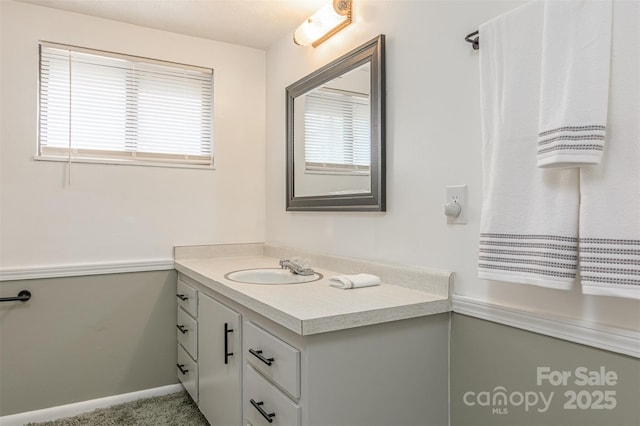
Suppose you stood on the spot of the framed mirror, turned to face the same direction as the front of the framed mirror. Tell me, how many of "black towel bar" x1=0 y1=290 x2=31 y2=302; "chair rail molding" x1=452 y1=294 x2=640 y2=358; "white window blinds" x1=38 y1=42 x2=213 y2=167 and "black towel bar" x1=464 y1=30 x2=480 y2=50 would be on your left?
2

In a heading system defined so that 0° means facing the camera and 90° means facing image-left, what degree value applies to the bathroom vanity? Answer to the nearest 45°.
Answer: approximately 45°

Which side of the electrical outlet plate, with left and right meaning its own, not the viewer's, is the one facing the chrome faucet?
right

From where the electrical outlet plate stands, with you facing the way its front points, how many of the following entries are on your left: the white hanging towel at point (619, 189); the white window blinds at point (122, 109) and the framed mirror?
1

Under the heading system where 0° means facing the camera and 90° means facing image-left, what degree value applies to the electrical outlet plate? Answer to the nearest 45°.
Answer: approximately 45°

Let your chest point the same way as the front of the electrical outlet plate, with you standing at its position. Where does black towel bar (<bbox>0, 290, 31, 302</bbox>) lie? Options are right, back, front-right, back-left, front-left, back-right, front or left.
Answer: front-right

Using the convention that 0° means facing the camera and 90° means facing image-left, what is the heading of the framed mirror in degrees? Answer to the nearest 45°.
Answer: approximately 45°

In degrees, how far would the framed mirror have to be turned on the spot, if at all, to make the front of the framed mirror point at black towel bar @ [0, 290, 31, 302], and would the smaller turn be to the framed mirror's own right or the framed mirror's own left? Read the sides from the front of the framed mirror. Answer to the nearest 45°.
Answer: approximately 45° to the framed mirror's own right

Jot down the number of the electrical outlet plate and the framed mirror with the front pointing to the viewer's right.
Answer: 0

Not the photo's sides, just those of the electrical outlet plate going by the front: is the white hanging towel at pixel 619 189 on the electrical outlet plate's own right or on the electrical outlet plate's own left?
on the electrical outlet plate's own left
